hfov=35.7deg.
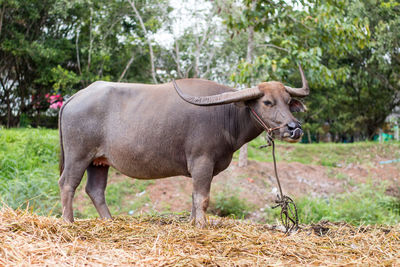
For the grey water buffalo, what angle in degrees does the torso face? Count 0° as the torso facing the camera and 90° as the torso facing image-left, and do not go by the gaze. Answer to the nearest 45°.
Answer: approximately 270°
